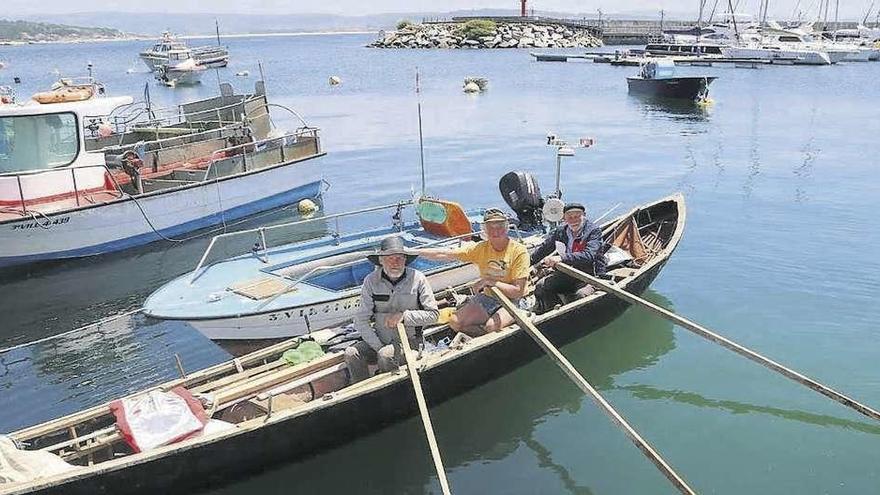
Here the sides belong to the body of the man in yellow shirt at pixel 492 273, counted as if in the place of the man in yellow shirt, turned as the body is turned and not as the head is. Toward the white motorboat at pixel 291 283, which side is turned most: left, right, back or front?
right

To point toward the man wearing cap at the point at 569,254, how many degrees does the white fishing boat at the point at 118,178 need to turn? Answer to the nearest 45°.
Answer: approximately 90° to its left

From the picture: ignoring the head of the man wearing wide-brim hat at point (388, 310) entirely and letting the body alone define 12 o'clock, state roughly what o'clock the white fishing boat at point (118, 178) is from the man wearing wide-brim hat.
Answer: The white fishing boat is roughly at 5 o'clock from the man wearing wide-brim hat.

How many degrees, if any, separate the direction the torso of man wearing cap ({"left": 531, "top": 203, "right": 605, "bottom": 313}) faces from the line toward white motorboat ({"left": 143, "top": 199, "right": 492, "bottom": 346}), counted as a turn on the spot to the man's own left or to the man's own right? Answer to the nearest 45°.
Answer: approximately 45° to the man's own right

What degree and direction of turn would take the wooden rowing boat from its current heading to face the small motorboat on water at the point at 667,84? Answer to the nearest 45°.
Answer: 0° — it already faces it

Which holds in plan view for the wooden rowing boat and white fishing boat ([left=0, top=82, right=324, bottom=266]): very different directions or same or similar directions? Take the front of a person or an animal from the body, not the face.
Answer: very different directions

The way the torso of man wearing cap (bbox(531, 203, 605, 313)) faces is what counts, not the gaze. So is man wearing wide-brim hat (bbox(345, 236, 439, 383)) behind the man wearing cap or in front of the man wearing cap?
in front

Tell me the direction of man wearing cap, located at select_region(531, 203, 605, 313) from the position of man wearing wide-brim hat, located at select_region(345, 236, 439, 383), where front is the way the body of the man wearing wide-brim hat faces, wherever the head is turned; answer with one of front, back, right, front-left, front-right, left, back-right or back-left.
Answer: back-left

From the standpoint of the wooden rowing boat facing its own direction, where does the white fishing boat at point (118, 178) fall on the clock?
The white fishing boat is roughly at 10 o'clock from the wooden rowing boat.
